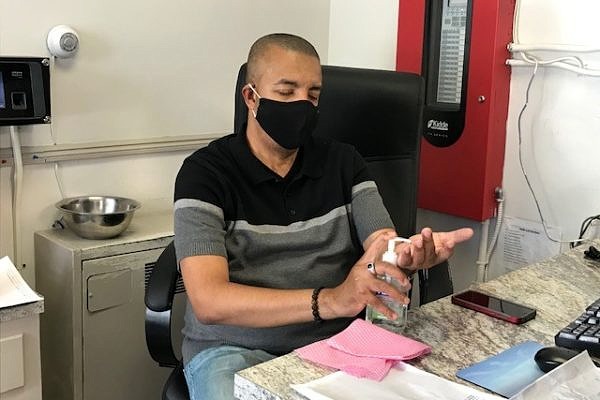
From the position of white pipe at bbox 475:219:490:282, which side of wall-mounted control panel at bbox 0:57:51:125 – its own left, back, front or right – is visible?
left

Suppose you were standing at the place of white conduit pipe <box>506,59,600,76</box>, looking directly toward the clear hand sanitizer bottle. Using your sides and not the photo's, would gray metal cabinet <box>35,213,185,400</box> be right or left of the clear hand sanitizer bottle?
right

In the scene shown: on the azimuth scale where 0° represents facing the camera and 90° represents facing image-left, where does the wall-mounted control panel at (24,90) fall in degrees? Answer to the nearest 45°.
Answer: approximately 0°

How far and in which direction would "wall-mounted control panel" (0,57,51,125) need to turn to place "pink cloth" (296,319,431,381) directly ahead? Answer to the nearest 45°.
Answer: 0° — it already faces it

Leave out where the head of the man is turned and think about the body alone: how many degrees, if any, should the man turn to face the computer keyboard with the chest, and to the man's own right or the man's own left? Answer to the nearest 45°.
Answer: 0° — they already face it
